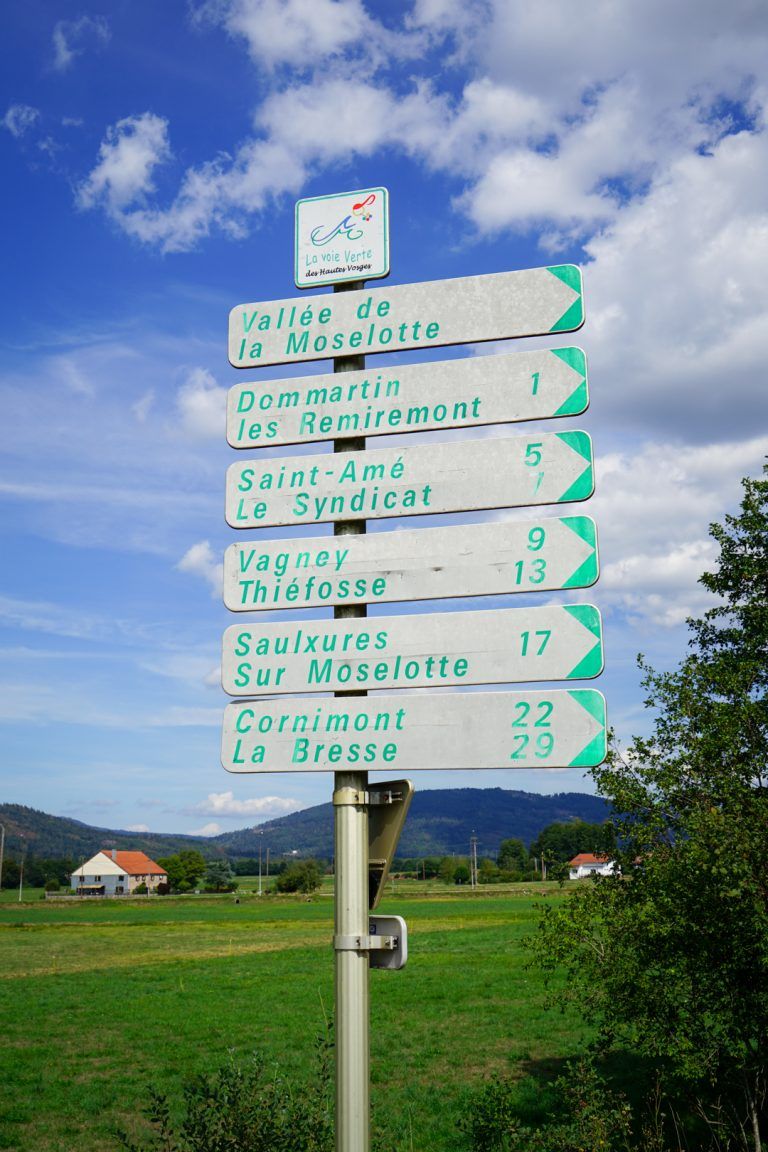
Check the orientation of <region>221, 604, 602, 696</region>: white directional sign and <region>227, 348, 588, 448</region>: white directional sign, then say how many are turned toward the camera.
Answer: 2
